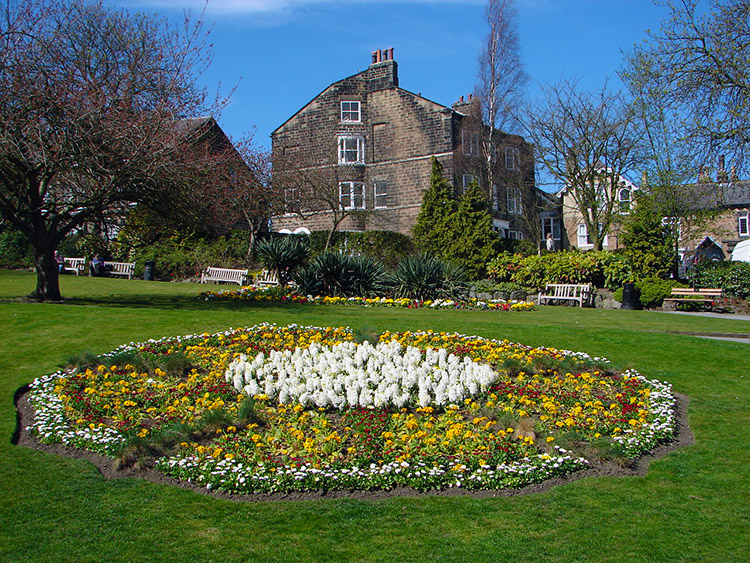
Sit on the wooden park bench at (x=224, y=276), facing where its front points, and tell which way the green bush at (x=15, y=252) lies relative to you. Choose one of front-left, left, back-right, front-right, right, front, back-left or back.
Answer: back-right

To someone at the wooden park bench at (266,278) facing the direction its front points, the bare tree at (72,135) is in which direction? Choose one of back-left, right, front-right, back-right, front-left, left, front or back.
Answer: front-right

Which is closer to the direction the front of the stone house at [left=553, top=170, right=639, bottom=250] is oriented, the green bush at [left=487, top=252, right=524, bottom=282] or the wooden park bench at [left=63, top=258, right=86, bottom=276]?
the green bush

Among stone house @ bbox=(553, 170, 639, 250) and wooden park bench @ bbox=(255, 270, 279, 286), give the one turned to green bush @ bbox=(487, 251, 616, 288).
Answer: the stone house

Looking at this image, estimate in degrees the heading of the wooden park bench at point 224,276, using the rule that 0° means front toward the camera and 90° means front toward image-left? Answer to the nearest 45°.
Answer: approximately 0°

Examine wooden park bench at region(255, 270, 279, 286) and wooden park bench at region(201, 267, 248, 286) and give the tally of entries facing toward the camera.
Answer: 2

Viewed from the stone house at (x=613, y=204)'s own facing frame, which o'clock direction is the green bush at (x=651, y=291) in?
The green bush is roughly at 12 o'clock from the stone house.

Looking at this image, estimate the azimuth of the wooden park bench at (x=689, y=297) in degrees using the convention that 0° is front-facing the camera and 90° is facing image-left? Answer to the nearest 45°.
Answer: approximately 45°

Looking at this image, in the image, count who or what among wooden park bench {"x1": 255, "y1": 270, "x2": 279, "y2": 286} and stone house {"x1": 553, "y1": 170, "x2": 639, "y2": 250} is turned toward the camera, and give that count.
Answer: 2

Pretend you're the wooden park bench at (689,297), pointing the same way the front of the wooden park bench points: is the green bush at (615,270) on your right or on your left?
on your right

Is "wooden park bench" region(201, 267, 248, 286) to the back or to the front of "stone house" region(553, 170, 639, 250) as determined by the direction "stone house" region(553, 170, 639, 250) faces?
to the front

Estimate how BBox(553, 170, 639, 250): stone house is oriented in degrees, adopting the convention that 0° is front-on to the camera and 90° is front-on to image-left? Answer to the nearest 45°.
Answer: approximately 0°
